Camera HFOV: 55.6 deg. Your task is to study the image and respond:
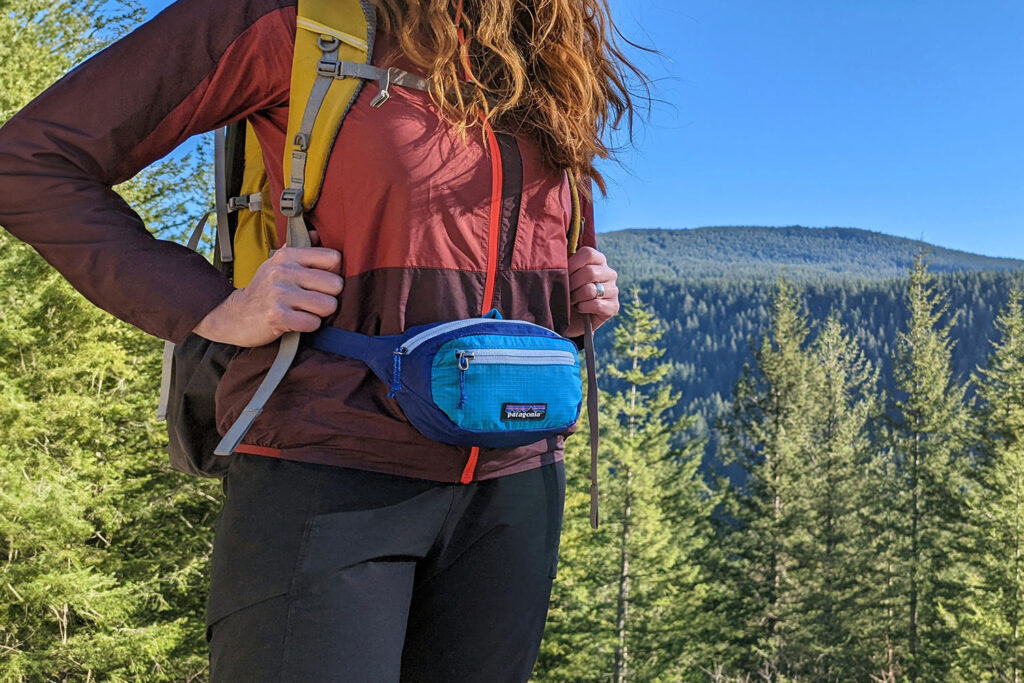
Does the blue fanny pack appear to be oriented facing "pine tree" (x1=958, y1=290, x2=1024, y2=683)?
no

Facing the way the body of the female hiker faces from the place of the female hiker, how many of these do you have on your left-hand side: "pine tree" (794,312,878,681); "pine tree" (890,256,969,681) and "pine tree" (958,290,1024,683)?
3

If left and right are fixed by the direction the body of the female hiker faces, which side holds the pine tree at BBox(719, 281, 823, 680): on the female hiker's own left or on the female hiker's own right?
on the female hiker's own left

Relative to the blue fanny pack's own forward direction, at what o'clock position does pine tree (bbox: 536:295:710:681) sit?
The pine tree is roughly at 8 o'clock from the blue fanny pack.

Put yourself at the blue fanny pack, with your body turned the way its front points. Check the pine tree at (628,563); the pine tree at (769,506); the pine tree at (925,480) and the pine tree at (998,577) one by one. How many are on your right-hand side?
0

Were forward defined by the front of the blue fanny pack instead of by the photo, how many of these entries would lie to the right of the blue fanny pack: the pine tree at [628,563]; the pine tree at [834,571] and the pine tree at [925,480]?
0

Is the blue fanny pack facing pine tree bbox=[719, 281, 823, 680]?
no

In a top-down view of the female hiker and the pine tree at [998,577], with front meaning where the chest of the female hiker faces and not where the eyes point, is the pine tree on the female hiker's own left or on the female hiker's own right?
on the female hiker's own left

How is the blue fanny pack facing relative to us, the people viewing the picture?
facing the viewer and to the right of the viewer

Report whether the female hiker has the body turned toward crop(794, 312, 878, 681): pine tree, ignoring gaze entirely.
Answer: no

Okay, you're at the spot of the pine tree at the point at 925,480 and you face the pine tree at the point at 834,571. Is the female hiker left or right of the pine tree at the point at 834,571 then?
left

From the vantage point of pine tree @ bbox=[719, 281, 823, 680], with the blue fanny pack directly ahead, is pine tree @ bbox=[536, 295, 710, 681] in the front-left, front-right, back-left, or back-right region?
front-right
